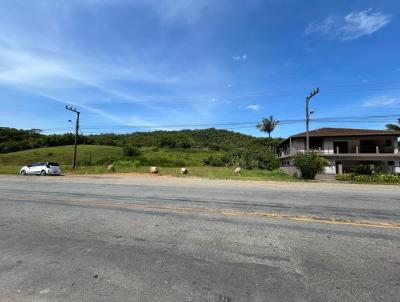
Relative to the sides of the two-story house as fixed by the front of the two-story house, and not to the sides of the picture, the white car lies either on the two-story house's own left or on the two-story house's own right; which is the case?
on the two-story house's own right

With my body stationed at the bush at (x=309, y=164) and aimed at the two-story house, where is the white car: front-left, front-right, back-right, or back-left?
back-left

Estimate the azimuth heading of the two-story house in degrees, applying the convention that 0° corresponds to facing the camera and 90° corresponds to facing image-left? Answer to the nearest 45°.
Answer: approximately 0°

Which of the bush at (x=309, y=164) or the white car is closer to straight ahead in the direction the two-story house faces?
the bush

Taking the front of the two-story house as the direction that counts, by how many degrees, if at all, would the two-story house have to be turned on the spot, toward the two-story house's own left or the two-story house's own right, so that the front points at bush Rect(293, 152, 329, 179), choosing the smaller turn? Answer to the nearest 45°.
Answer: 0° — it already faces it

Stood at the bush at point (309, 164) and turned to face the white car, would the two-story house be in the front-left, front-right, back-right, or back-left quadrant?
back-right
